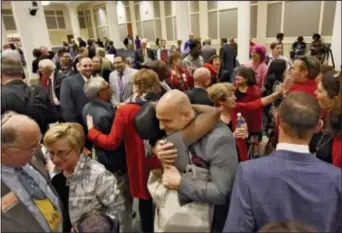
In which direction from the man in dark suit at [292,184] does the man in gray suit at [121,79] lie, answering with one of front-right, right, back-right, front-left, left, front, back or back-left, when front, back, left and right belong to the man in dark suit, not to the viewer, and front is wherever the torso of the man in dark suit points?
front-left

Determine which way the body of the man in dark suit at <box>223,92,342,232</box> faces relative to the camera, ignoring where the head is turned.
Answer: away from the camera

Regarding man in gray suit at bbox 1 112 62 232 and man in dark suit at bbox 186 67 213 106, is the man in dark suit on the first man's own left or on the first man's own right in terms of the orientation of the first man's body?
on the first man's own left

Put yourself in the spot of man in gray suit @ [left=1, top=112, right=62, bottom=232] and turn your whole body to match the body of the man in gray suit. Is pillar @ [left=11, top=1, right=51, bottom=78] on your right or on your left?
on your left

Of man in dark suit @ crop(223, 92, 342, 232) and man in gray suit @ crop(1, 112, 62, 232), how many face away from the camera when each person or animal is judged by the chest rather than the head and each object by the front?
1

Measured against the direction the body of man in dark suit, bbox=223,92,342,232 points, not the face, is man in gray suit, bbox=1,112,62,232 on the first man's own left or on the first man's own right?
on the first man's own left

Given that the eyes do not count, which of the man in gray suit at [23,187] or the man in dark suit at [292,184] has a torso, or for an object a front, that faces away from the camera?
the man in dark suit

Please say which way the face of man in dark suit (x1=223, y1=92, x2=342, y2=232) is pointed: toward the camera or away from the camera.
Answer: away from the camera

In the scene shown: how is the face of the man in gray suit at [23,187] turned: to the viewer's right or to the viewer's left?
to the viewer's right

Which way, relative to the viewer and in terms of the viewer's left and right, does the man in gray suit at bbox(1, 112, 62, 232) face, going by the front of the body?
facing the viewer and to the right of the viewer
